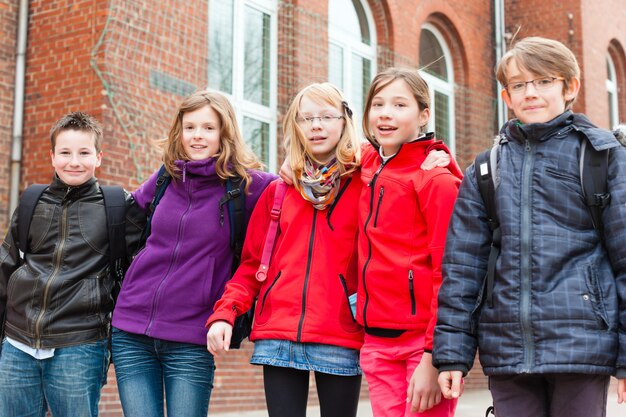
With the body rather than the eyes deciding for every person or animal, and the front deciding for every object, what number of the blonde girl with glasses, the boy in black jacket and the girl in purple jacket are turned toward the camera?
3

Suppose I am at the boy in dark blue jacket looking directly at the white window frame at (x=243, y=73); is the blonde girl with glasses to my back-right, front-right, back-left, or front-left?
front-left

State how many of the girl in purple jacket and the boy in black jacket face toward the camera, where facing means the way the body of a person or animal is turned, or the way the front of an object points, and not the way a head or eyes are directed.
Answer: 2

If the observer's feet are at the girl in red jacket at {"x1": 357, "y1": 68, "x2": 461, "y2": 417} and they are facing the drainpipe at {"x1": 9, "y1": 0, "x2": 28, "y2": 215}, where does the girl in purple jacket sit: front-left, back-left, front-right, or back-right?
front-left

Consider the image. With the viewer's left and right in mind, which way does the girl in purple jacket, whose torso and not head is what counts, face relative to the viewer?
facing the viewer

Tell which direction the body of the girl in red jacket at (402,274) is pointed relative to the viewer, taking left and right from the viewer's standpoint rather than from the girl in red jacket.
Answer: facing the viewer and to the left of the viewer

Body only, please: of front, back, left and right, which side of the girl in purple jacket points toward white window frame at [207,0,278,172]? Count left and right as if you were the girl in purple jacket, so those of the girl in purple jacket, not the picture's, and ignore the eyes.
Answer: back

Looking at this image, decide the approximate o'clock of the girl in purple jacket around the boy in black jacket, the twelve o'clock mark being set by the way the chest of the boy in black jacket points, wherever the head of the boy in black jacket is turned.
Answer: The girl in purple jacket is roughly at 10 o'clock from the boy in black jacket.

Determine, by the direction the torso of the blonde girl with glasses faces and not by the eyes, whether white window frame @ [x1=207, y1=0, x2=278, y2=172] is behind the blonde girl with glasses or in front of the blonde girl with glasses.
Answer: behind

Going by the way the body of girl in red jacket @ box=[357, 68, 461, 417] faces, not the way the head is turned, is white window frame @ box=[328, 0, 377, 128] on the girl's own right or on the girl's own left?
on the girl's own right

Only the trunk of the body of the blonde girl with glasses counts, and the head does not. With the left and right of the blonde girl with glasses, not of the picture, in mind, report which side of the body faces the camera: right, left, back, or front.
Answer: front

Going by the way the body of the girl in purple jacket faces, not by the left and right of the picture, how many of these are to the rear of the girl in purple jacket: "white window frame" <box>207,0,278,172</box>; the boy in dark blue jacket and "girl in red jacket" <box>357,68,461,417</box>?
1

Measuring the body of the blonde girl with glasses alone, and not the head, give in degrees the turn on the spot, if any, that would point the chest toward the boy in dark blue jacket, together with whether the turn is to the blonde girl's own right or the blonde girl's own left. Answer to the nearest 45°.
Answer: approximately 45° to the blonde girl's own left
